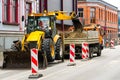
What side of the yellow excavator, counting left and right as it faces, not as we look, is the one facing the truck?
back

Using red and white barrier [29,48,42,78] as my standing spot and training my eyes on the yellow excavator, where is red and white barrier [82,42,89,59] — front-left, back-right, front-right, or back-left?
front-right

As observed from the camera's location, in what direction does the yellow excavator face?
facing the viewer and to the left of the viewer

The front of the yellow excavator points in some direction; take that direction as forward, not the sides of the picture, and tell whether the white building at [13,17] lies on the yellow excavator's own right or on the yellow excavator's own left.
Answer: on the yellow excavator's own right

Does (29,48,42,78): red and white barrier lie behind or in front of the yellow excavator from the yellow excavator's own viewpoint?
in front

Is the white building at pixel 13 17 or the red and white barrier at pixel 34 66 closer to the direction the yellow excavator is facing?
the red and white barrier

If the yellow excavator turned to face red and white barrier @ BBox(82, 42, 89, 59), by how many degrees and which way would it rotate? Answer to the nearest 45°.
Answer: approximately 180°
